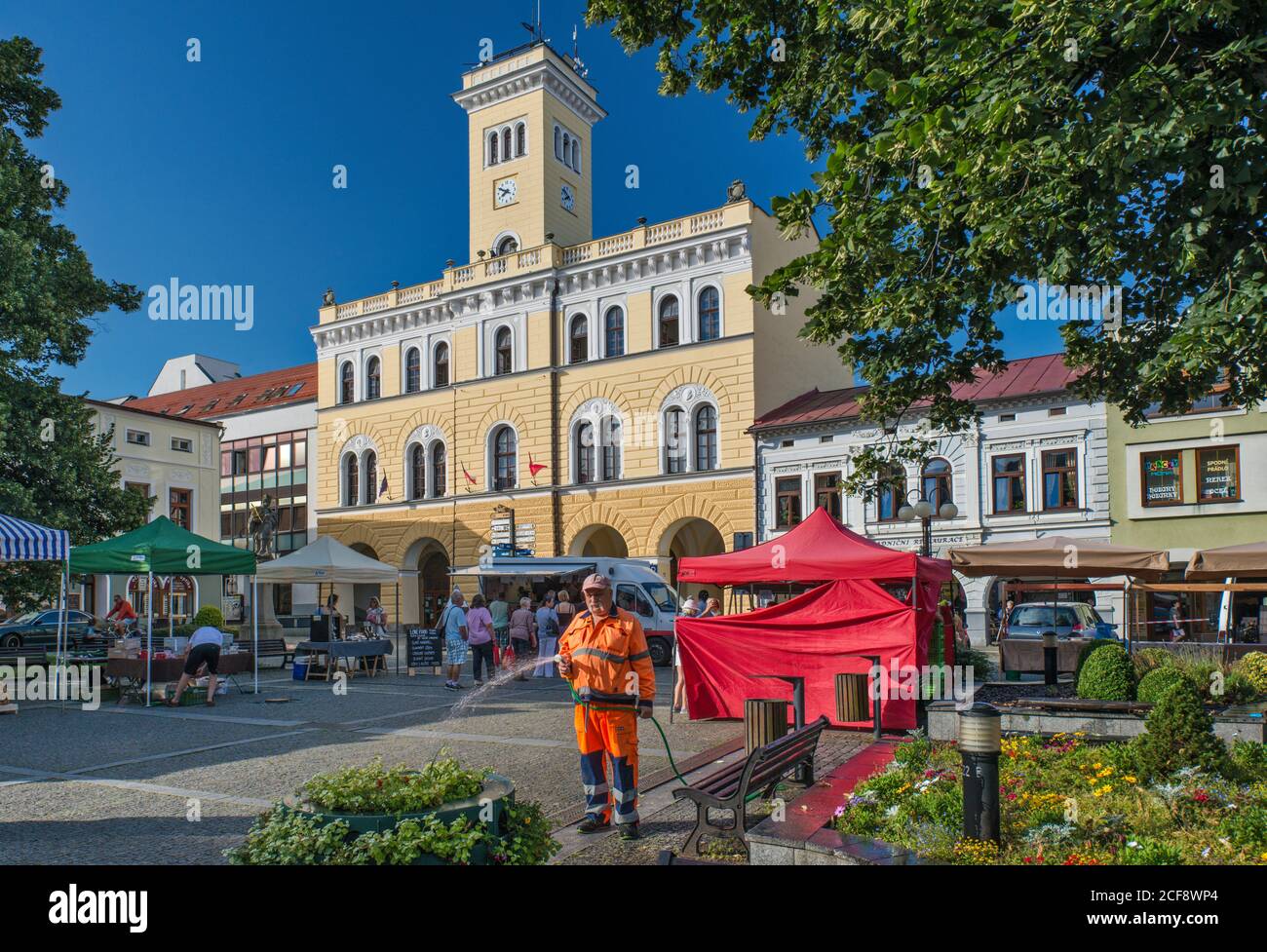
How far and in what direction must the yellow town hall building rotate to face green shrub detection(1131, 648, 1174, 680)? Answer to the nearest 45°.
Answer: approximately 45° to its left

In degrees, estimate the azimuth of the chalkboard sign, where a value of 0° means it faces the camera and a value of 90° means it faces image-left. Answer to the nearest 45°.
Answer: approximately 0°

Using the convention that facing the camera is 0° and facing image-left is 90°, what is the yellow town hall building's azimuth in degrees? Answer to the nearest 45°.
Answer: approximately 45°

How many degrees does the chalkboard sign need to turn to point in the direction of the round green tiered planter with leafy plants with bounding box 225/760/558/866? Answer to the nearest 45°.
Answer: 0° — it already faces it

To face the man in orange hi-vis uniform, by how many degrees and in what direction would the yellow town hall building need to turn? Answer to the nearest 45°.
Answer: approximately 45° to its left

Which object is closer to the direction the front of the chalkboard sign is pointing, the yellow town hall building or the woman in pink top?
the woman in pink top
